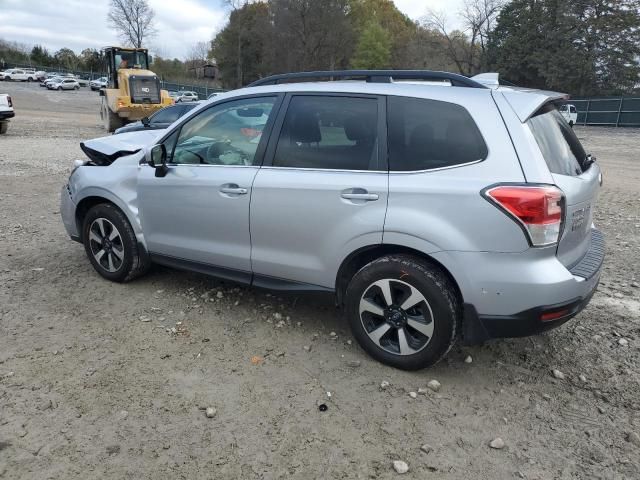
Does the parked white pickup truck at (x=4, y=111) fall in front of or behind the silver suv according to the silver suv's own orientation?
in front

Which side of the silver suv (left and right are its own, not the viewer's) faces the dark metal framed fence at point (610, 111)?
right

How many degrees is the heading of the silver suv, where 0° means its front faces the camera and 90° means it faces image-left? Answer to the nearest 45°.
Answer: approximately 135°

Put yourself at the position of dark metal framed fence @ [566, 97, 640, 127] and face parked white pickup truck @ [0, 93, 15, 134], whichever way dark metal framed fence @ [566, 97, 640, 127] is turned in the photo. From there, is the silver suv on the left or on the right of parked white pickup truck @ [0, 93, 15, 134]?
left

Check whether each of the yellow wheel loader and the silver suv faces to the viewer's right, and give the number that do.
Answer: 0

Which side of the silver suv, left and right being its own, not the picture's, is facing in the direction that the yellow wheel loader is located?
front

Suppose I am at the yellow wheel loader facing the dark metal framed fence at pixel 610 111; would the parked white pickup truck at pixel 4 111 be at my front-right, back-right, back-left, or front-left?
back-right

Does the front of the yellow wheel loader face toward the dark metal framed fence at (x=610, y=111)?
no
